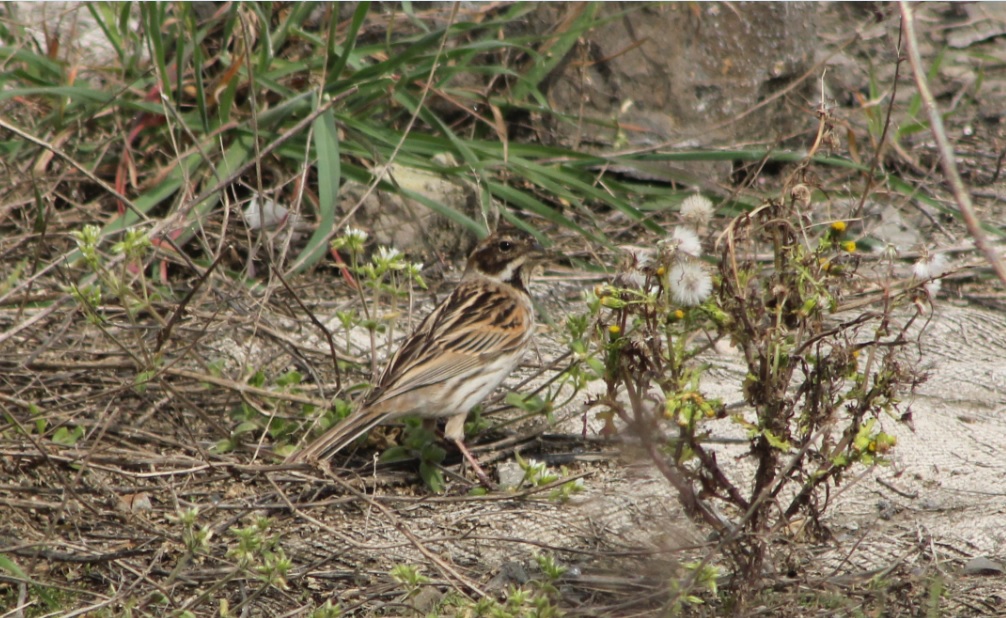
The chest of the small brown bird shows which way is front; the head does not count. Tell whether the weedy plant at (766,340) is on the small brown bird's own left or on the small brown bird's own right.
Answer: on the small brown bird's own right

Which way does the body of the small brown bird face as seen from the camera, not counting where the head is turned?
to the viewer's right
